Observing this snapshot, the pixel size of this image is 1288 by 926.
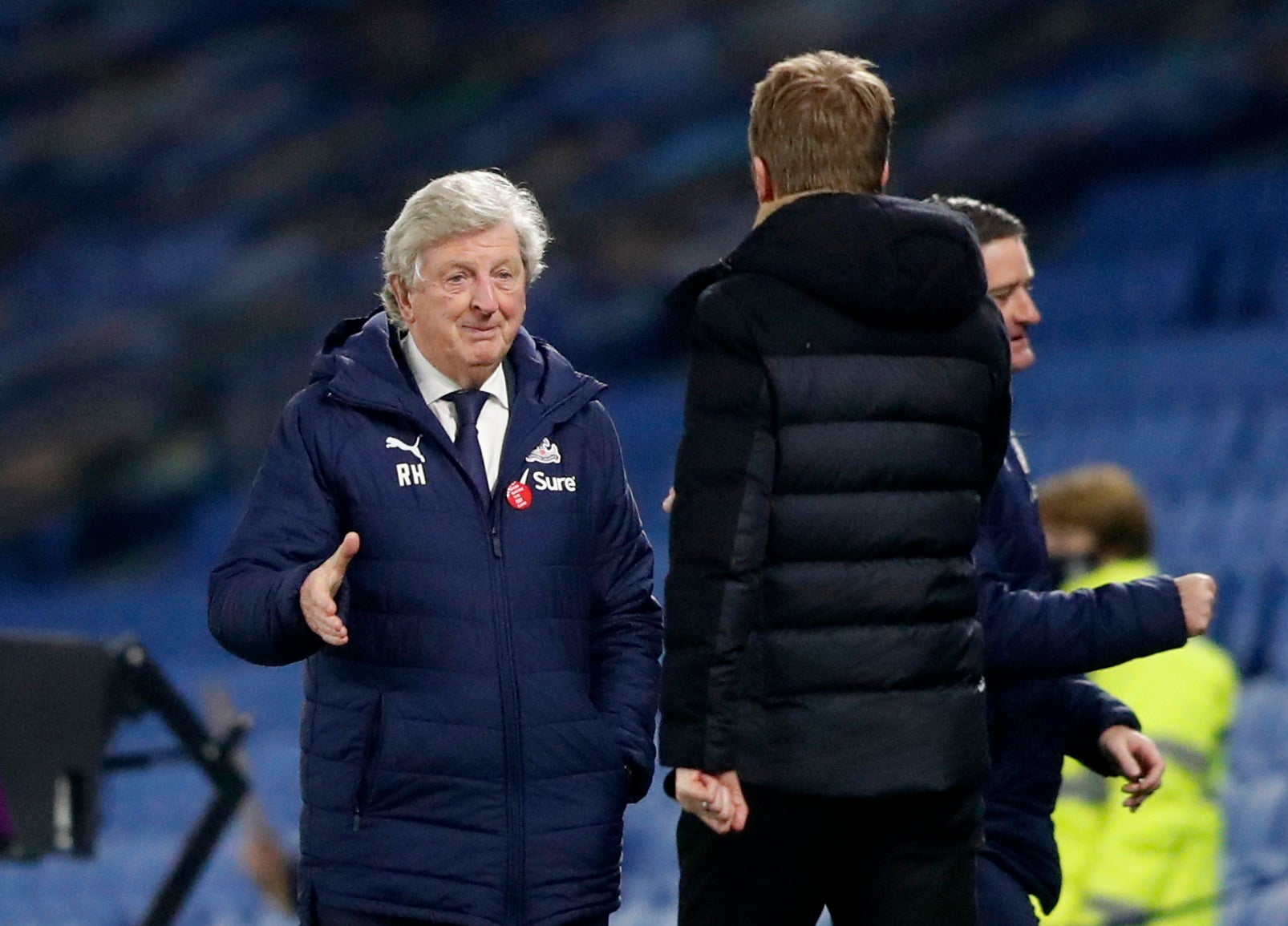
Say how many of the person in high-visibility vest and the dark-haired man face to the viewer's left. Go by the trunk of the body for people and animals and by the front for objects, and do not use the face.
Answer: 1

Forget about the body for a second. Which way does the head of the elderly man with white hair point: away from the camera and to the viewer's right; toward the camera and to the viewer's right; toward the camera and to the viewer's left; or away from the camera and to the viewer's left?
toward the camera and to the viewer's right

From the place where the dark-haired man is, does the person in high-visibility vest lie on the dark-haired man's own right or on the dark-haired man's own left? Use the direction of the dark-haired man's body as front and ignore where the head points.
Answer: on the dark-haired man's own left

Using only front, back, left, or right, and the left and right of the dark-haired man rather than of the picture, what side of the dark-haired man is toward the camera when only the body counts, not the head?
right

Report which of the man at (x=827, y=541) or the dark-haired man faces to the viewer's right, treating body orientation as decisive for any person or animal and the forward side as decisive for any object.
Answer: the dark-haired man

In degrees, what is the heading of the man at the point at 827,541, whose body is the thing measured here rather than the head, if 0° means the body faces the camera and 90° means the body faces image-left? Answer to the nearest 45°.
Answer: approximately 135°

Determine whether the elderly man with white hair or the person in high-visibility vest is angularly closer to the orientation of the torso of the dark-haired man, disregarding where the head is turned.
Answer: the person in high-visibility vest

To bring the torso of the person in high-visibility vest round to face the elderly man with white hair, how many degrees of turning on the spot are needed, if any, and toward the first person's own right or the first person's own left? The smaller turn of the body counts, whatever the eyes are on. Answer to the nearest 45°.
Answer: approximately 45° to the first person's own left

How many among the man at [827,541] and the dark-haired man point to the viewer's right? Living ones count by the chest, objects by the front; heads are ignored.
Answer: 1

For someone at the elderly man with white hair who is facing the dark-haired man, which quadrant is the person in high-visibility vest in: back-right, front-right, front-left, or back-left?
front-left

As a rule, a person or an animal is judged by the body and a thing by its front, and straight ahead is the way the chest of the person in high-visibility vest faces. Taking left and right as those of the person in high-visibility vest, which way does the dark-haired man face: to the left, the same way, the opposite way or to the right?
the opposite way

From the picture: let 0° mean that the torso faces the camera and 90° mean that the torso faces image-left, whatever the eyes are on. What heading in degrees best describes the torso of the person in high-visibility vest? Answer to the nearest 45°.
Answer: approximately 90°
